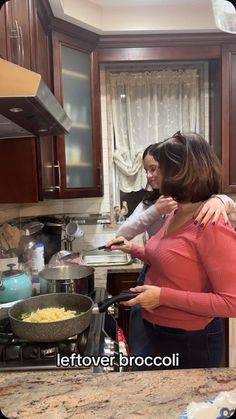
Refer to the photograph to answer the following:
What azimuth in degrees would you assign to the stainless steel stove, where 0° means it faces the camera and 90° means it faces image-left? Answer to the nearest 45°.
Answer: approximately 270°

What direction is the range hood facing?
to the viewer's right

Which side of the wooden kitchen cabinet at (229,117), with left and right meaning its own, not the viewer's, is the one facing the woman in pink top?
front

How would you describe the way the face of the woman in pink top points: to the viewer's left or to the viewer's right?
to the viewer's left

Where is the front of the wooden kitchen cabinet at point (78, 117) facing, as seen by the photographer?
facing the viewer and to the right of the viewer

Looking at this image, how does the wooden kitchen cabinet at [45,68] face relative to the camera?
to the viewer's right

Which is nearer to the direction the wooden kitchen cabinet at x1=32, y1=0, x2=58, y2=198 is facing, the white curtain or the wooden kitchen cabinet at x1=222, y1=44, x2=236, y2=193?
the wooden kitchen cabinet
